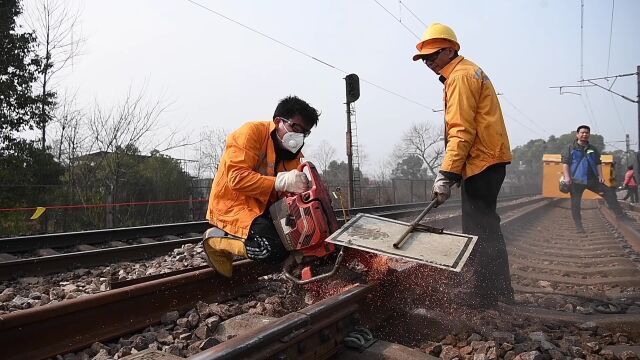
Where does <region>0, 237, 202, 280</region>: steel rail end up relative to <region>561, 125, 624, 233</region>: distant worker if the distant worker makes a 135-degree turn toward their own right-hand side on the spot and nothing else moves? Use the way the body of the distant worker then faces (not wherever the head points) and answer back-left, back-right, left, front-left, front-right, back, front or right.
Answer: left

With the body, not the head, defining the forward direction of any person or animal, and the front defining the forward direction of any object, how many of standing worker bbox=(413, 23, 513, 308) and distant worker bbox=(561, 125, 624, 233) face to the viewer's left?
1

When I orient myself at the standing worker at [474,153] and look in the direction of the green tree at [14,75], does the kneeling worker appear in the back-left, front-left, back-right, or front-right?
front-left

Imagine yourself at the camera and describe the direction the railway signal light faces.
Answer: facing the viewer and to the left of the viewer

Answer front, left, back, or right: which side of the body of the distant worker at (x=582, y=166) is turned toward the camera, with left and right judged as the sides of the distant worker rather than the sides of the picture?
front

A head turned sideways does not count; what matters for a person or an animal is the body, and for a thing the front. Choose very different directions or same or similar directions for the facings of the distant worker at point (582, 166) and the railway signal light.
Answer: same or similar directions

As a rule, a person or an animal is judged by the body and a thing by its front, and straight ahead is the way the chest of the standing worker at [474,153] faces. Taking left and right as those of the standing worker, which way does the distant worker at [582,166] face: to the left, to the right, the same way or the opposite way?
to the left

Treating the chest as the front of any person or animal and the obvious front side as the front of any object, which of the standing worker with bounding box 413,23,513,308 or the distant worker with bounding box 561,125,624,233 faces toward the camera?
the distant worker

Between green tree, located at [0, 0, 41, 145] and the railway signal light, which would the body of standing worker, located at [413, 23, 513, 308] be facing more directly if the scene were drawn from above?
the green tree

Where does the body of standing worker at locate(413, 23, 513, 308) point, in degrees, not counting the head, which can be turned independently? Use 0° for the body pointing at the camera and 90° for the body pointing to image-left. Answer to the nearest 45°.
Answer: approximately 90°

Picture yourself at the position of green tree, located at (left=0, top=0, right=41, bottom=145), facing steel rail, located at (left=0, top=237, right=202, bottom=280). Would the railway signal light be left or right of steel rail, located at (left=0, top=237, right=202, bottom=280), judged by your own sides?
left

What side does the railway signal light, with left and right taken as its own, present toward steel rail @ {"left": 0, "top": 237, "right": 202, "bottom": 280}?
front

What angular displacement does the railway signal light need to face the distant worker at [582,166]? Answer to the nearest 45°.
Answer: approximately 90° to its left

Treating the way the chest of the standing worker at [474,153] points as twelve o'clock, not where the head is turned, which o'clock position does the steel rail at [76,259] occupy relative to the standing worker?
The steel rail is roughly at 12 o'clock from the standing worker.
